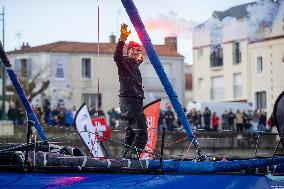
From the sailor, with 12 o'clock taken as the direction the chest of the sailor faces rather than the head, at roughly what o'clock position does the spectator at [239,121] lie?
The spectator is roughly at 8 o'clock from the sailor.

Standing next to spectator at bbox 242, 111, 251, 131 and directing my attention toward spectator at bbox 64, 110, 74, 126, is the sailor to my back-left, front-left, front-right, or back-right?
front-left

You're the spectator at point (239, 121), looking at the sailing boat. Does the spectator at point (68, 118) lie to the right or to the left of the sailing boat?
right

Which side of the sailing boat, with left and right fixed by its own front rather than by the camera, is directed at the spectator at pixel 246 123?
left

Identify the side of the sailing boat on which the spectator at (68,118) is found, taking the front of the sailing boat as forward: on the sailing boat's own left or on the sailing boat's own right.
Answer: on the sailing boat's own left

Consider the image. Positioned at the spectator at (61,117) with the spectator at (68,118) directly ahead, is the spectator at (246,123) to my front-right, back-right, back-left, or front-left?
front-right

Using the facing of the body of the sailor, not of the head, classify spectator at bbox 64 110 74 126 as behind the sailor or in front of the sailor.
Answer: behind

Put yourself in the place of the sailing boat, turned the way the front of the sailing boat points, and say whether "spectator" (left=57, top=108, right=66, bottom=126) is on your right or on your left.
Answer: on your left

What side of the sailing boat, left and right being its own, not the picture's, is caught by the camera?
right

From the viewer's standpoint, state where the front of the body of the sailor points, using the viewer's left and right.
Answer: facing the viewer and to the right of the viewer
